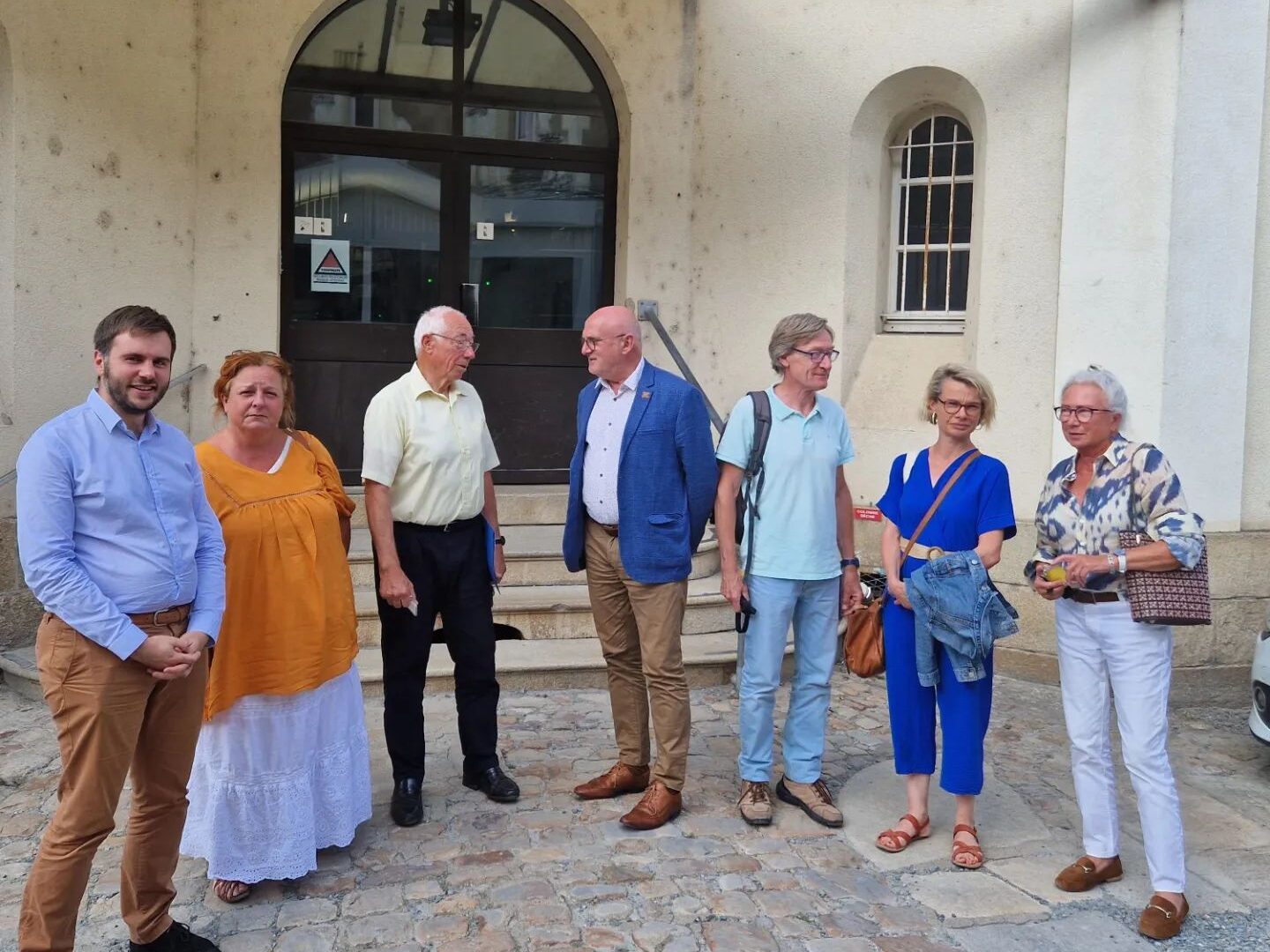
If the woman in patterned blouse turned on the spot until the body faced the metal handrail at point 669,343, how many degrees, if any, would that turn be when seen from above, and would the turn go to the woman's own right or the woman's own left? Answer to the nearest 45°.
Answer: approximately 90° to the woman's own right

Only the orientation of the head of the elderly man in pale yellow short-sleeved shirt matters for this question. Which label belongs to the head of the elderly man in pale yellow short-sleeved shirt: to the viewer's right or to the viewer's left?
to the viewer's right

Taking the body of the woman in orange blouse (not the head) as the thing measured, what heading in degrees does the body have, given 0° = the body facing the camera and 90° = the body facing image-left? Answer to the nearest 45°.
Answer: approximately 0°

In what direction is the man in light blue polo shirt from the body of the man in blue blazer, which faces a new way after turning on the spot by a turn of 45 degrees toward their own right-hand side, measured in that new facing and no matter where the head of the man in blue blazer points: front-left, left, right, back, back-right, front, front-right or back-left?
back

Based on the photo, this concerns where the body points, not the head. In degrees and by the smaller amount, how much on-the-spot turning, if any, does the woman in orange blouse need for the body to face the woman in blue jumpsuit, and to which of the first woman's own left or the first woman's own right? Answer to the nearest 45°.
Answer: approximately 90° to the first woman's own left

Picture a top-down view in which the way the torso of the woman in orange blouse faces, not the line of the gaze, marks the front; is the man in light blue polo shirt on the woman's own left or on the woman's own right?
on the woman's own left

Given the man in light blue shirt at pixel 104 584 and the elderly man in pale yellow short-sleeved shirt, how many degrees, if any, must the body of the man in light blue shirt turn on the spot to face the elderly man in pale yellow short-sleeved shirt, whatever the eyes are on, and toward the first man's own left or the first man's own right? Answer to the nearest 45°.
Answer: approximately 90° to the first man's own left
